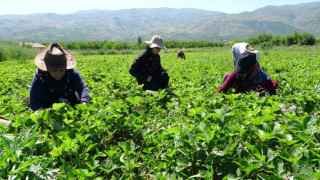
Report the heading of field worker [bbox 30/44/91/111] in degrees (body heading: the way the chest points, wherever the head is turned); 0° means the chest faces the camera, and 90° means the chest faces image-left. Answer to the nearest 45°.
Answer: approximately 0°

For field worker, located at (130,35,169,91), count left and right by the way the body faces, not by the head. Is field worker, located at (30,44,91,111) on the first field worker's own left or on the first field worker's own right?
on the first field worker's own right

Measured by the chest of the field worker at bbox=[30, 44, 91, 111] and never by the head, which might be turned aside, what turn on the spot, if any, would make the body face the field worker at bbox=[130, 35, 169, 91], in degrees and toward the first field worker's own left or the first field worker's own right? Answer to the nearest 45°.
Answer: approximately 135° to the first field worker's own left

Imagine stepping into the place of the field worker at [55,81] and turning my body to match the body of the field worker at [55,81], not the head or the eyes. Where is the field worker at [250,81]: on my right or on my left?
on my left

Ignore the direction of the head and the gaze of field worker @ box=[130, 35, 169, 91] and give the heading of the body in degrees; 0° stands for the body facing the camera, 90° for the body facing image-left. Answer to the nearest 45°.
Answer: approximately 315°
